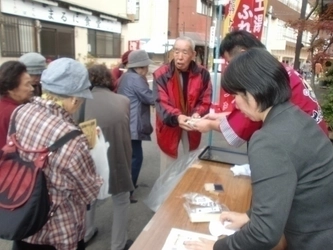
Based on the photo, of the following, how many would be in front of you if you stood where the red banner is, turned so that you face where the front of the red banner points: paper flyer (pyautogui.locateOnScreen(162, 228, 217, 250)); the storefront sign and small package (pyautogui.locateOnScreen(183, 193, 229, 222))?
2

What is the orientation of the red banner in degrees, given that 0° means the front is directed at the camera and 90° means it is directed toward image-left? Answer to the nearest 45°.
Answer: approximately 0°

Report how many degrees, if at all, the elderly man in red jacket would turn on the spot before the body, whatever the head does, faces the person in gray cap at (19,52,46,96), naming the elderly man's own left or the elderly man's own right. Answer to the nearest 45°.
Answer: approximately 90° to the elderly man's own right

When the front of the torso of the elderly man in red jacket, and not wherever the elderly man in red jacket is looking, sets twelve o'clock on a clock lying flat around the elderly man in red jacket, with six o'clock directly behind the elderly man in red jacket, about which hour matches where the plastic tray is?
The plastic tray is roughly at 11 o'clock from the elderly man in red jacket.

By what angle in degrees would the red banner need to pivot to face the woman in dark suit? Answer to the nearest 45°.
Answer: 0° — it already faces them

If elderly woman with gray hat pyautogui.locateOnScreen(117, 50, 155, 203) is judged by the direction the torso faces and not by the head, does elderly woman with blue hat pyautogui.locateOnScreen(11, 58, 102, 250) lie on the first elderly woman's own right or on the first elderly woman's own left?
on the first elderly woman's own right

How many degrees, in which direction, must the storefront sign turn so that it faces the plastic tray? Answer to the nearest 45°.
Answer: approximately 45° to its right

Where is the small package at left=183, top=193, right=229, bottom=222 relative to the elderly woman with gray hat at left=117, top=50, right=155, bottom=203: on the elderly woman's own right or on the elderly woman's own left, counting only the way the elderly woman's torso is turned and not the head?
on the elderly woman's own right

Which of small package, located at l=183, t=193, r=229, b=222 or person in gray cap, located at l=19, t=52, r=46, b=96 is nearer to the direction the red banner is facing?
the small package

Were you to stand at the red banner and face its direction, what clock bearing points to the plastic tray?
The plastic tray is roughly at 12 o'clock from the red banner.
